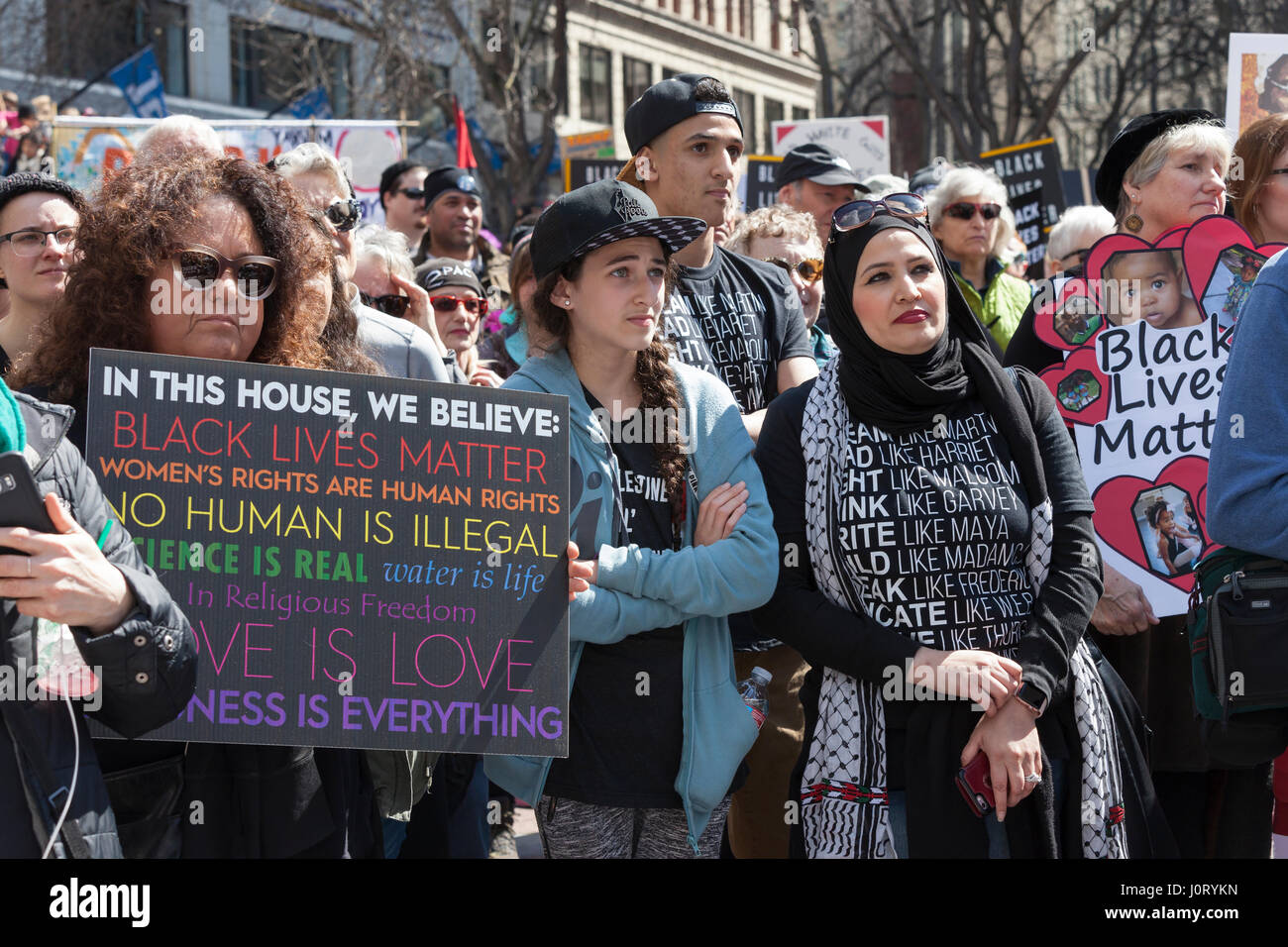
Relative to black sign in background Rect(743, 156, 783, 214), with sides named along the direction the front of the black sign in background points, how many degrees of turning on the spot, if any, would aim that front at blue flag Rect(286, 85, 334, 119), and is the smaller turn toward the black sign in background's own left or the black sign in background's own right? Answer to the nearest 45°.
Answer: approximately 135° to the black sign in background's own right

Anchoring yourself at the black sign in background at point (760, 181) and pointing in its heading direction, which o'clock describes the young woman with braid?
The young woman with braid is roughly at 12 o'clock from the black sign in background.

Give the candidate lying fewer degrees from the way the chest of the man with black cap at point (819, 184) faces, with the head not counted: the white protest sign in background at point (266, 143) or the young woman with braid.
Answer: the young woman with braid

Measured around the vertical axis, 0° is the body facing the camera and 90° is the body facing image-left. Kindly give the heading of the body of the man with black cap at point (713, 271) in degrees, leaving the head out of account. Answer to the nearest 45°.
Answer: approximately 315°

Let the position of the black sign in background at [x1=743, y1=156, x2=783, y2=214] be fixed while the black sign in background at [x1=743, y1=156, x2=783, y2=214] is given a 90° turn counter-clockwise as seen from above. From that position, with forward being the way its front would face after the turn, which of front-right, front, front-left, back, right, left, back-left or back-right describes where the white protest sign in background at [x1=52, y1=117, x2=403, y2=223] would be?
back

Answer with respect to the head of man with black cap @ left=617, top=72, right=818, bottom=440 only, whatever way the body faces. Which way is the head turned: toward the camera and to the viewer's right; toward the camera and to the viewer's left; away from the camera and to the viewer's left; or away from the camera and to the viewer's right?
toward the camera and to the viewer's right

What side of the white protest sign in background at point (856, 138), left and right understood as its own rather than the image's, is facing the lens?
front

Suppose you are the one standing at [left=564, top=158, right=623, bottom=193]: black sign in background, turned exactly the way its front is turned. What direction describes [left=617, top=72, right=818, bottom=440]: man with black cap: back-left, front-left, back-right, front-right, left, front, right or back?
front

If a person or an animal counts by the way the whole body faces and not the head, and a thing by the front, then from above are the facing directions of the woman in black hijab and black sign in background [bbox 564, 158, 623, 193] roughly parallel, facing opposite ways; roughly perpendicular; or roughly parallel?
roughly parallel

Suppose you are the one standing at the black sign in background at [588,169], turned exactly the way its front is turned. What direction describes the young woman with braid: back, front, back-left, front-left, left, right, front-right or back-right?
front

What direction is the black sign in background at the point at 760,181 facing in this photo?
toward the camera

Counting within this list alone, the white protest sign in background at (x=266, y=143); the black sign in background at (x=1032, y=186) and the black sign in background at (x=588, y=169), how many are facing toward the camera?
3

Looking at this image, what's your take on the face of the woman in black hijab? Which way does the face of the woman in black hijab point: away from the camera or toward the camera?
toward the camera

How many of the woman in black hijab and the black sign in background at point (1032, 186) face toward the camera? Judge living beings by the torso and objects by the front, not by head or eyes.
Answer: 2

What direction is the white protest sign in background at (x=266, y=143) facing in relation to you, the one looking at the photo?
facing the viewer

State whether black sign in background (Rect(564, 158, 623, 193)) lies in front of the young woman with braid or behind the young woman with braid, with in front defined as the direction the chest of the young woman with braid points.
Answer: behind
